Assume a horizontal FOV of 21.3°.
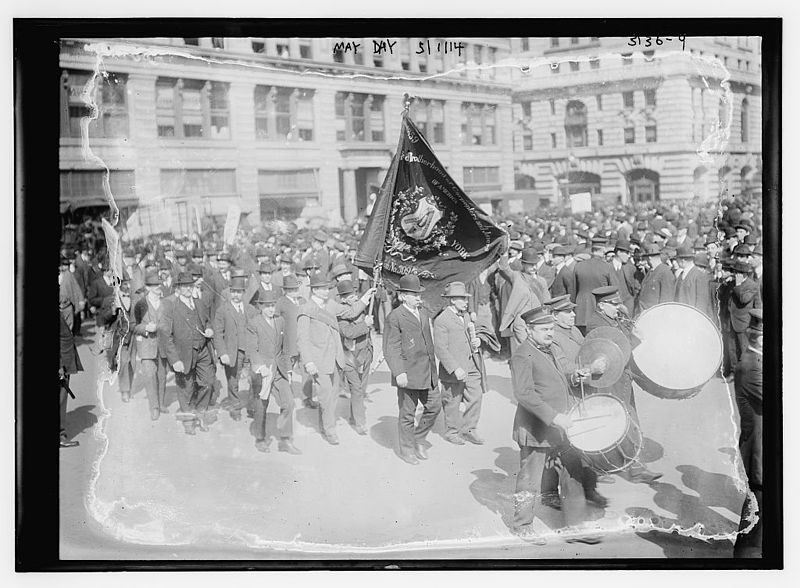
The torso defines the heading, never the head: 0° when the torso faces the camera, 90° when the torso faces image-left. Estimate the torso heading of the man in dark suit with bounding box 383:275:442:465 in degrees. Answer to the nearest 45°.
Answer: approximately 315°

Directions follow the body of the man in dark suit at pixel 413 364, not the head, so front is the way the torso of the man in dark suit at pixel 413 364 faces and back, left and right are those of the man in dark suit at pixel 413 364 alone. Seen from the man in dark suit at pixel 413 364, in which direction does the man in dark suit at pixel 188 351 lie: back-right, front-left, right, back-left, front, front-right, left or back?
back-right

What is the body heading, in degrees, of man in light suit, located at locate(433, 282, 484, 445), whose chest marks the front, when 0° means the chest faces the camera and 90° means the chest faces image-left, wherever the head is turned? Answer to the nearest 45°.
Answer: approximately 315°

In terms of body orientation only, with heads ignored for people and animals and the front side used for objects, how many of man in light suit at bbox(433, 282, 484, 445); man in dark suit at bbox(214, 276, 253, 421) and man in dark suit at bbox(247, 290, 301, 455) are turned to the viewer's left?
0

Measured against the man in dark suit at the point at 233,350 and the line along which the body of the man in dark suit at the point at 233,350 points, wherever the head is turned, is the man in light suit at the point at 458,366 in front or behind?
in front
